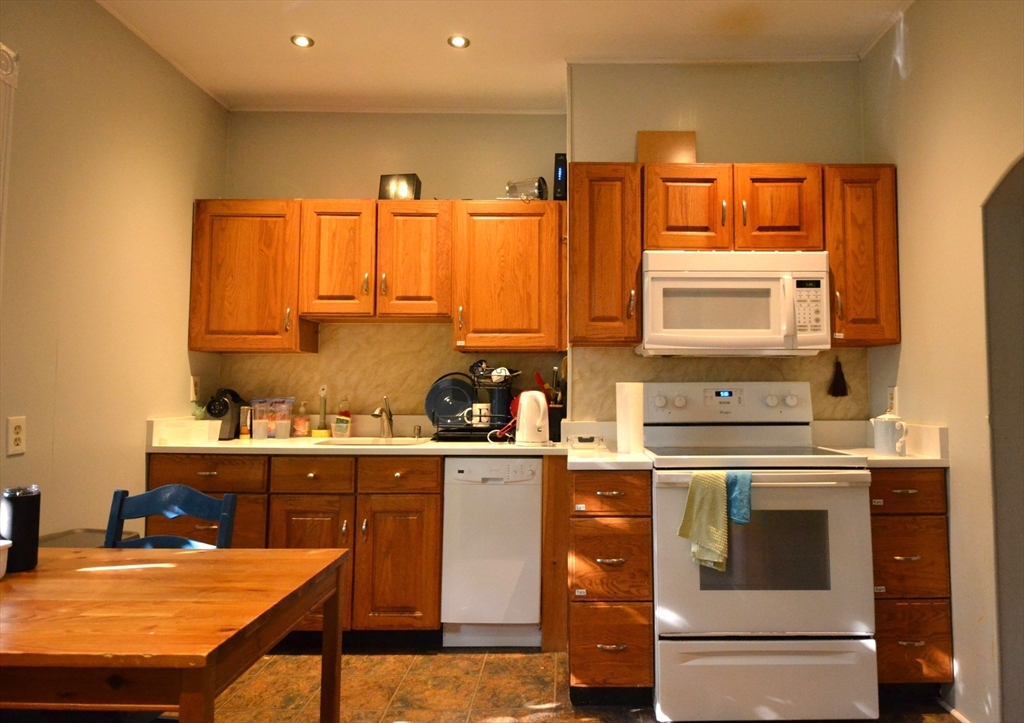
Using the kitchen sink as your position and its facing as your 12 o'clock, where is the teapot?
The teapot is roughly at 10 o'clock from the kitchen sink.

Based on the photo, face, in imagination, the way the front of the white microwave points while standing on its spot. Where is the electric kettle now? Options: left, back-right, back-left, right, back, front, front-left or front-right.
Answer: right

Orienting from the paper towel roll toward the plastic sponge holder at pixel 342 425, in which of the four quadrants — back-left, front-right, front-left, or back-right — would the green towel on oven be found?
back-left

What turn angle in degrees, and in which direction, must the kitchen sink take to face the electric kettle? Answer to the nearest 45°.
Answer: approximately 45° to its left

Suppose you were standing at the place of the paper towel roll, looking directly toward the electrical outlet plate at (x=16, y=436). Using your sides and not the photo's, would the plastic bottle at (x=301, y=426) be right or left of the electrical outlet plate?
right

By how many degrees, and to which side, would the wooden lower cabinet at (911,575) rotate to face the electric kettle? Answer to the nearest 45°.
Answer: approximately 90° to its right

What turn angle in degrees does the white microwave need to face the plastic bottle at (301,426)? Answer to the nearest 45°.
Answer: approximately 90° to its right

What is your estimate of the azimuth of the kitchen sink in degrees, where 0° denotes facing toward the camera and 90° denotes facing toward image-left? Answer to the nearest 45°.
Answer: approximately 0°

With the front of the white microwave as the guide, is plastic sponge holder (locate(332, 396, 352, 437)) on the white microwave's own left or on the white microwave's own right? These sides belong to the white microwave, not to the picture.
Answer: on the white microwave's own right
